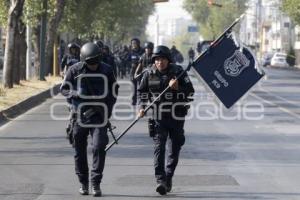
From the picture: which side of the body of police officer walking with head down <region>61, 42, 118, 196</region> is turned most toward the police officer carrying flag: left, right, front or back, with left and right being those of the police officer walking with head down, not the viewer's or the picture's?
left

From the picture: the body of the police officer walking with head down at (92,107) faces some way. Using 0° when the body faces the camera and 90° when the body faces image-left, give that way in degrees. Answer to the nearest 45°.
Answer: approximately 0°

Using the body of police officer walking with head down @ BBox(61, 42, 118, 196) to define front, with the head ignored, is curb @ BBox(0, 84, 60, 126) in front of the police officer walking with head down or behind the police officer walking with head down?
behind

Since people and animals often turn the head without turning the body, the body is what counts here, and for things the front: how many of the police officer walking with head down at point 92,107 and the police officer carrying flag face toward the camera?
2

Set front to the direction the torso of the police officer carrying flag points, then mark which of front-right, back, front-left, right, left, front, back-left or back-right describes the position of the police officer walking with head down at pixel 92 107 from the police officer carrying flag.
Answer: right

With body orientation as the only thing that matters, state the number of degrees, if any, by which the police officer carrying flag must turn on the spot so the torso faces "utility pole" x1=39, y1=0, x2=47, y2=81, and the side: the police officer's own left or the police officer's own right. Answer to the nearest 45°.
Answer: approximately 180°

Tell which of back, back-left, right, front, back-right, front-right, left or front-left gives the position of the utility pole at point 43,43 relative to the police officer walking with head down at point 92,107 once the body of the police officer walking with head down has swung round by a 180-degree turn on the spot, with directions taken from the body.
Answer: front

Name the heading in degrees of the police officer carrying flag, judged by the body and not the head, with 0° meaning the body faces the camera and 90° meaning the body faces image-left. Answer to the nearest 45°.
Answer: approximately 0°
